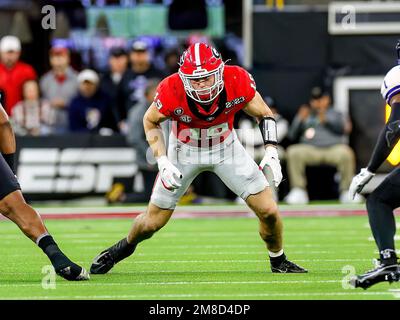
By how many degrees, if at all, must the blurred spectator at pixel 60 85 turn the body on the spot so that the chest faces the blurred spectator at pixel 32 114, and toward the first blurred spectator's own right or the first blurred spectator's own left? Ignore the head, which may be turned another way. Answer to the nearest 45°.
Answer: approximately 45° to the first blurred spectator's own right

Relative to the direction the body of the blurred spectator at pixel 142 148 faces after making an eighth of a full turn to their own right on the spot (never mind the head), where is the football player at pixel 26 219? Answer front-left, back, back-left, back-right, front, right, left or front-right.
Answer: front-left

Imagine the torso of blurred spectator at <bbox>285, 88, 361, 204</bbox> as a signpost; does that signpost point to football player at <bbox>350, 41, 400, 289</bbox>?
yes

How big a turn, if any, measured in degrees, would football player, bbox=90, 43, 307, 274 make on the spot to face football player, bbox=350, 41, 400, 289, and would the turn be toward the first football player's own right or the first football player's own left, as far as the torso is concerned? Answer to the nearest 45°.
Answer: approximately 45° to the first football player's own left

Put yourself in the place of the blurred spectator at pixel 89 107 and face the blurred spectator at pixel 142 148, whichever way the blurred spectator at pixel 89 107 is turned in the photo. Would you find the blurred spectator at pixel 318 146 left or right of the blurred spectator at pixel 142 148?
left
